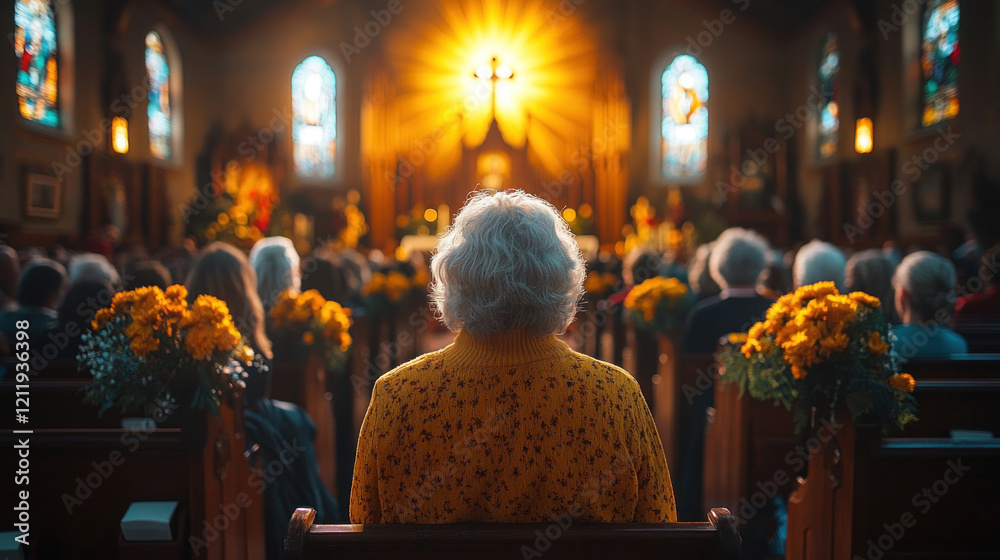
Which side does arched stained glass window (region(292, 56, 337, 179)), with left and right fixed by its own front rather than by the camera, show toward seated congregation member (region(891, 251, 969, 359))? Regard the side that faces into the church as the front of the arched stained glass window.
front

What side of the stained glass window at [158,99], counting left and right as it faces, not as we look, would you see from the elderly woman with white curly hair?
right

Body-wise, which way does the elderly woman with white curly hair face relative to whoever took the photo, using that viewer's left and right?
facing away from the viewer

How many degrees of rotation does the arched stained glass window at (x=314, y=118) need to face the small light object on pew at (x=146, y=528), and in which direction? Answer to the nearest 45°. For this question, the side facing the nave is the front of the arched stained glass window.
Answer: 0° — it already faces it

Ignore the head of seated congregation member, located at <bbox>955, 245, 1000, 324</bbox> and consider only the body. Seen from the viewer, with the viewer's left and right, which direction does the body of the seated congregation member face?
facing away from the viewer

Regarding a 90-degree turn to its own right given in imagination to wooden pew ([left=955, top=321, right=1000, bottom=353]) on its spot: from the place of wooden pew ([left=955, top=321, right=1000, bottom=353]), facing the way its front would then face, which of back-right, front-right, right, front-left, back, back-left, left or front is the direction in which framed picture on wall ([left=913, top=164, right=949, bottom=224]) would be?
left

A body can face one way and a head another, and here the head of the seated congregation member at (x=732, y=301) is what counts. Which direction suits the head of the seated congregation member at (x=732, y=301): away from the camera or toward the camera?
away from the camera

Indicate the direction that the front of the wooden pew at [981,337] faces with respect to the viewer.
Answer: facing away from the viewer

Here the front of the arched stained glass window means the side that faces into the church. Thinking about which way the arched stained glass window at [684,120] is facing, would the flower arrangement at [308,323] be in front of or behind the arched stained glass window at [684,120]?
in front

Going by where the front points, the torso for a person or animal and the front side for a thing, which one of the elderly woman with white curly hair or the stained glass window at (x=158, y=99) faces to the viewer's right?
the stained glass window

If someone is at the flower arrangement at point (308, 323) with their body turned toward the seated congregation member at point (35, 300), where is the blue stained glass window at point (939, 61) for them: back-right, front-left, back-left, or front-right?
back-right

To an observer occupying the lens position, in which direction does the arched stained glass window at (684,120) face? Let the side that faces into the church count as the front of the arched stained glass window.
facing the viewer

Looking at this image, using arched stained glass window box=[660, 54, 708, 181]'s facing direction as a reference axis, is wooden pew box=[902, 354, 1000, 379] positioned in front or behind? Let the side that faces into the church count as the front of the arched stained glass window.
in front

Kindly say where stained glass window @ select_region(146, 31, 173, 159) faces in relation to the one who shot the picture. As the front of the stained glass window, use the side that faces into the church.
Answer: facing to the right of the viewer

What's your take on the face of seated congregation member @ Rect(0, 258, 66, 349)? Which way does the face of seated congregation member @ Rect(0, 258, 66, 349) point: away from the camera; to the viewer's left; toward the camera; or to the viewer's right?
away from the camera

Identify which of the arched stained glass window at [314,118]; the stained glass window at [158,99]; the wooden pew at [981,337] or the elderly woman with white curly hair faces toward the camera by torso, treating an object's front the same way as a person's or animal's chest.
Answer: the arched stained glass window

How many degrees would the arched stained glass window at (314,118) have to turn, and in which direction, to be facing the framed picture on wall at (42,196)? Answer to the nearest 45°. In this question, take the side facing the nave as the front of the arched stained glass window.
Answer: approximately 45° to its right
